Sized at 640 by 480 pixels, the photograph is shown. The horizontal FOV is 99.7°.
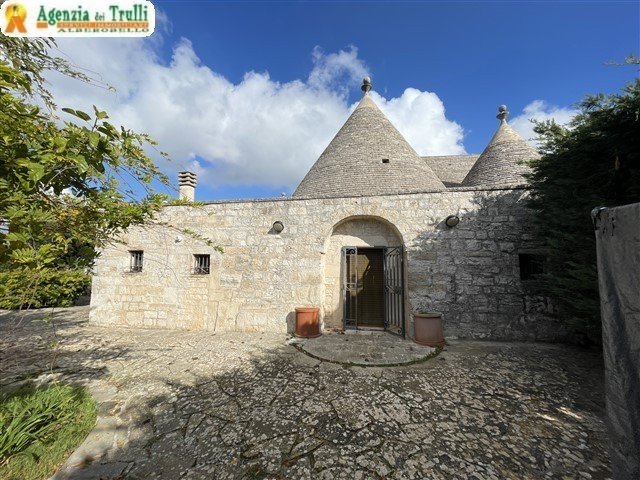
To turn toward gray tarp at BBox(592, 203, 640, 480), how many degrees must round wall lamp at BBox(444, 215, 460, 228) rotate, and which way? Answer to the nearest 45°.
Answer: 0° — it already faces it

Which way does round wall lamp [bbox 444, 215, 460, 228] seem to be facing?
toward the camera

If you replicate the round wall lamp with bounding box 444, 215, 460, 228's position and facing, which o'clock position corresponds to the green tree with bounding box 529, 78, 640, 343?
The green tree is roughly at 10 o'clock from the round wall lamp.

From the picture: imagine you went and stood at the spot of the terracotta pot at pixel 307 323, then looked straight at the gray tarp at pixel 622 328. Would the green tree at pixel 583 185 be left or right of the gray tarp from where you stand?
left

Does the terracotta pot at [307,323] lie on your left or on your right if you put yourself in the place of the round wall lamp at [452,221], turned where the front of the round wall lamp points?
on your right

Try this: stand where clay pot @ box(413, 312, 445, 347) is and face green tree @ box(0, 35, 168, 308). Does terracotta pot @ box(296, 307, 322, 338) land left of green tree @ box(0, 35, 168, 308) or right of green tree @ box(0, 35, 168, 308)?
right

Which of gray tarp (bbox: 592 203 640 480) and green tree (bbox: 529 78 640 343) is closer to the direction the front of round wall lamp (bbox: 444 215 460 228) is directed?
the gray tarp
